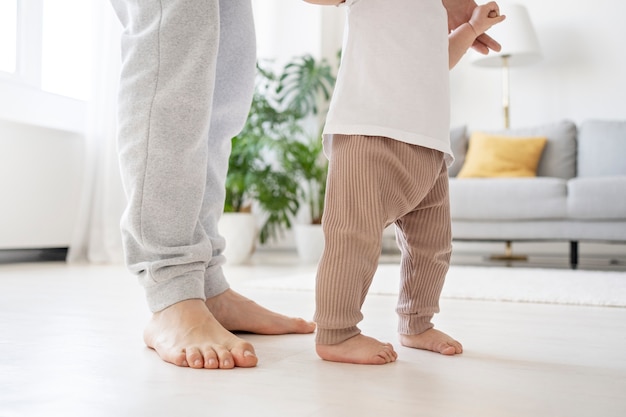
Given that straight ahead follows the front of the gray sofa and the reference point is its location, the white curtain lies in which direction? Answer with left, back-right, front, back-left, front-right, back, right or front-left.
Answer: right

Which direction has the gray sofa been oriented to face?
toward the camera

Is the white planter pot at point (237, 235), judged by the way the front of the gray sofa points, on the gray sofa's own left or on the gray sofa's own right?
on the gray sofa's own right

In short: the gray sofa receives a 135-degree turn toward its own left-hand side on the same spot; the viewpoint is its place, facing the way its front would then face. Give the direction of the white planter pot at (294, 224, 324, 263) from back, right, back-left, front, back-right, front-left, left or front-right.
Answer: back-left

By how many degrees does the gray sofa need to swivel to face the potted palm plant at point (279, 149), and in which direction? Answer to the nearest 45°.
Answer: approximately 90° to its right
